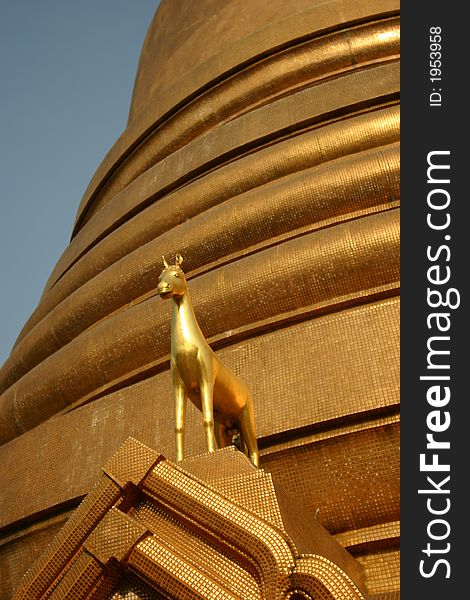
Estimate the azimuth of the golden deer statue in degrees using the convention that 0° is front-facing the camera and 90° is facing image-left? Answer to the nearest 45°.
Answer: approximately 45°
